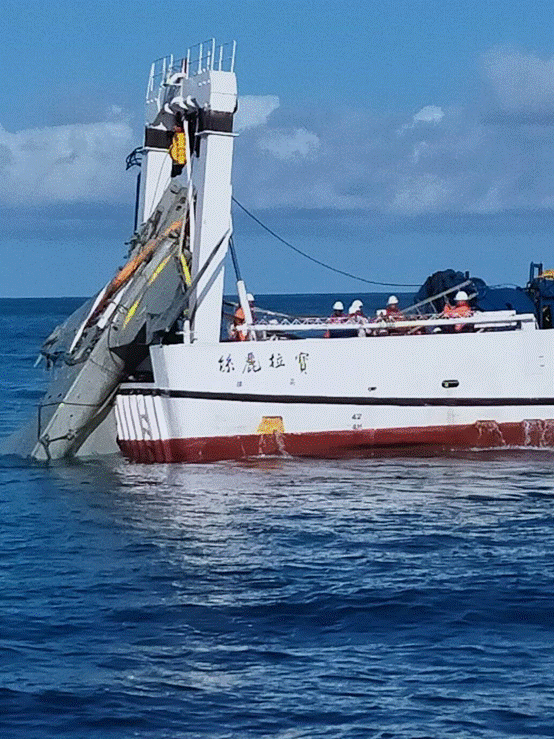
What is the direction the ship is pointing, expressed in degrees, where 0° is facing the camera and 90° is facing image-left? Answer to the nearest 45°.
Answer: approximately 270°

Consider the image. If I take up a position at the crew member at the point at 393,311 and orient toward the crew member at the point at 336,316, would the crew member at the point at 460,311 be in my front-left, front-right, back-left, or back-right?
back-left
